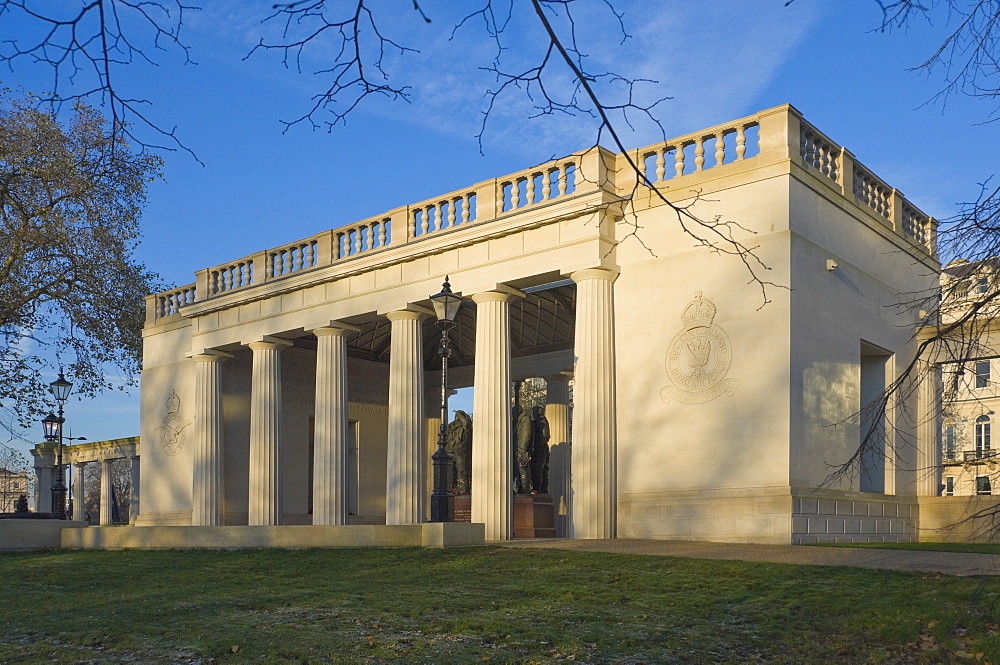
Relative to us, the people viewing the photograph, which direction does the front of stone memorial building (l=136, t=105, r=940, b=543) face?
facing the viewer and to the left of the viewer
